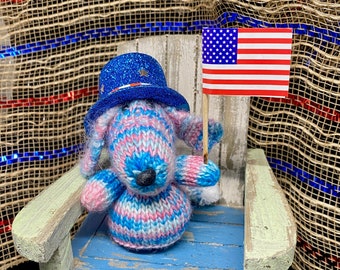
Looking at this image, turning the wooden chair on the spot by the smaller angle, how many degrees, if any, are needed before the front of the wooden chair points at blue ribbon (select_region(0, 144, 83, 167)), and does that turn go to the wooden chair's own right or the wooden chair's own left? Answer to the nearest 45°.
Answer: approximately 135° to the wooden chair's own right

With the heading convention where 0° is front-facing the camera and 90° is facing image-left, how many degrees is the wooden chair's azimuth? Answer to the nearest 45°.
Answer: approximately 0°
